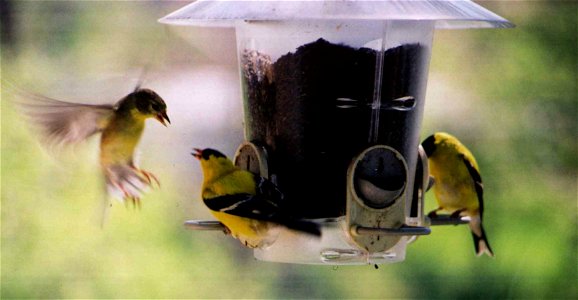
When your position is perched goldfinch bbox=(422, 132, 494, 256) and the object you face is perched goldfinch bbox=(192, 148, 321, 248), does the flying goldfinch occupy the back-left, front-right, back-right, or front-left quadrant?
front-right

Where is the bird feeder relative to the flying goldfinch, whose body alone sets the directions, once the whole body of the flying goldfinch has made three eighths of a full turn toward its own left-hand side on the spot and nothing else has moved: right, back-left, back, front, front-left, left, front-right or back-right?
back

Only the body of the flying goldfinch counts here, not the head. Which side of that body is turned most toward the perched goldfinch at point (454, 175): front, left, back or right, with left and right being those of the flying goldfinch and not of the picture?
front

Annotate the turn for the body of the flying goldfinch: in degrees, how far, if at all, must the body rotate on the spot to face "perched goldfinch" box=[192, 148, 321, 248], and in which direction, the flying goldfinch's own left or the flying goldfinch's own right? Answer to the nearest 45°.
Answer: approximately 45° to the flying goldfinch's own right

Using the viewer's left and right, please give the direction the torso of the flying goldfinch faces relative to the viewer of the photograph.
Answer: facing to the right of the viewer

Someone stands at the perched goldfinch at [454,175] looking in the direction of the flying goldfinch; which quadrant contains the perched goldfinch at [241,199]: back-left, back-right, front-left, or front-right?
front-left
